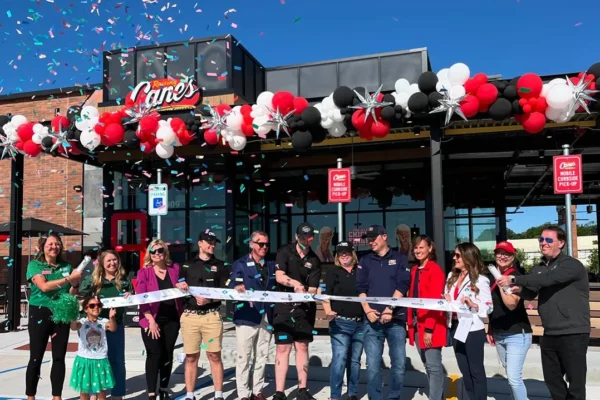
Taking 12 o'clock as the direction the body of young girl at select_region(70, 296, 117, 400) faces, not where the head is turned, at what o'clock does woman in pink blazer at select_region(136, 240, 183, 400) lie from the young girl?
The woman in pink blazer is roughly at 9 o'clock from the young girl.

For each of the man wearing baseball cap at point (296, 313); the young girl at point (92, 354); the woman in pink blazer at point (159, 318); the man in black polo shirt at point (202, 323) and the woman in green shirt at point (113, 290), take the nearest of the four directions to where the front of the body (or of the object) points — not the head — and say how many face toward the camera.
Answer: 5

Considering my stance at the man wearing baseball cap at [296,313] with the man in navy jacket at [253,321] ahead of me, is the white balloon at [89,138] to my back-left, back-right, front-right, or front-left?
front-right

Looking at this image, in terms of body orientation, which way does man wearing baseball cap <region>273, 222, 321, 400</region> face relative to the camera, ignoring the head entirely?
toward the camera

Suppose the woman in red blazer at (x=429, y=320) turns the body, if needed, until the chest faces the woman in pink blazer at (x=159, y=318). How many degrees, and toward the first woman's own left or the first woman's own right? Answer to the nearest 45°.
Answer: approximately 45° to the first woman's own right

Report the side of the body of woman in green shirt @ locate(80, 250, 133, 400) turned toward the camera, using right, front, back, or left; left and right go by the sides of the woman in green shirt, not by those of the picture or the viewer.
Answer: front

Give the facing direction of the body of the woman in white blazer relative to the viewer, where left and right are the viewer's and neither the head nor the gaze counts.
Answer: facing the viewer and to the left of the viewer

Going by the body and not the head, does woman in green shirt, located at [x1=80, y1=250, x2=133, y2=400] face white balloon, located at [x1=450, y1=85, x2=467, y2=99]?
no

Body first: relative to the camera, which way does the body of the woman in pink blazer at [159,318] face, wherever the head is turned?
toward the camera

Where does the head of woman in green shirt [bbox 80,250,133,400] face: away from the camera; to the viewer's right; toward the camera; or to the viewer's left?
toward the camera

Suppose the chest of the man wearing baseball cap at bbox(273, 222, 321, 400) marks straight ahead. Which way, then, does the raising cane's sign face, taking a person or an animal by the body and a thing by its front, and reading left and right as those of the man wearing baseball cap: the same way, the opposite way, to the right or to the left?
the same way

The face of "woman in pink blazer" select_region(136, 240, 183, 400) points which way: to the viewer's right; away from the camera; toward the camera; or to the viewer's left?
toward the camera

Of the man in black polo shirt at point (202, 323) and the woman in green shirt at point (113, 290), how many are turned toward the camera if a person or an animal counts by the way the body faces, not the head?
2

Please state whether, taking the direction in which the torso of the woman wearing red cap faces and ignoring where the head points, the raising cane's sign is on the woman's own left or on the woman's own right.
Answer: on the woman's own right

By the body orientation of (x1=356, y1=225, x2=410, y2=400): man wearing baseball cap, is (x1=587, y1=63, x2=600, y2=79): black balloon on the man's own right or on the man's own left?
on the man's own left

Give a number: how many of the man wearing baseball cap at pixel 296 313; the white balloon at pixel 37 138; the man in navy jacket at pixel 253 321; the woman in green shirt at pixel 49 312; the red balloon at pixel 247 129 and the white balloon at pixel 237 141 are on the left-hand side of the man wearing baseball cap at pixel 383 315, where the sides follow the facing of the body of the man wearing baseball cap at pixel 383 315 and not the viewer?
0

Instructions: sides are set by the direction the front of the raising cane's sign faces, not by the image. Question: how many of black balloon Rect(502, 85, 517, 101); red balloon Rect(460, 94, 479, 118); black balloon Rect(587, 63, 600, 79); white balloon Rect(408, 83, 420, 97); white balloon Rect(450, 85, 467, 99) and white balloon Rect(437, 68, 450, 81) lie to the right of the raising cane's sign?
0

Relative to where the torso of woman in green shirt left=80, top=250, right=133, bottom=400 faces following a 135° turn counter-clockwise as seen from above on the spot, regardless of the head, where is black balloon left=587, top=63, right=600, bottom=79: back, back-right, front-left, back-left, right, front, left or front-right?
front-right
